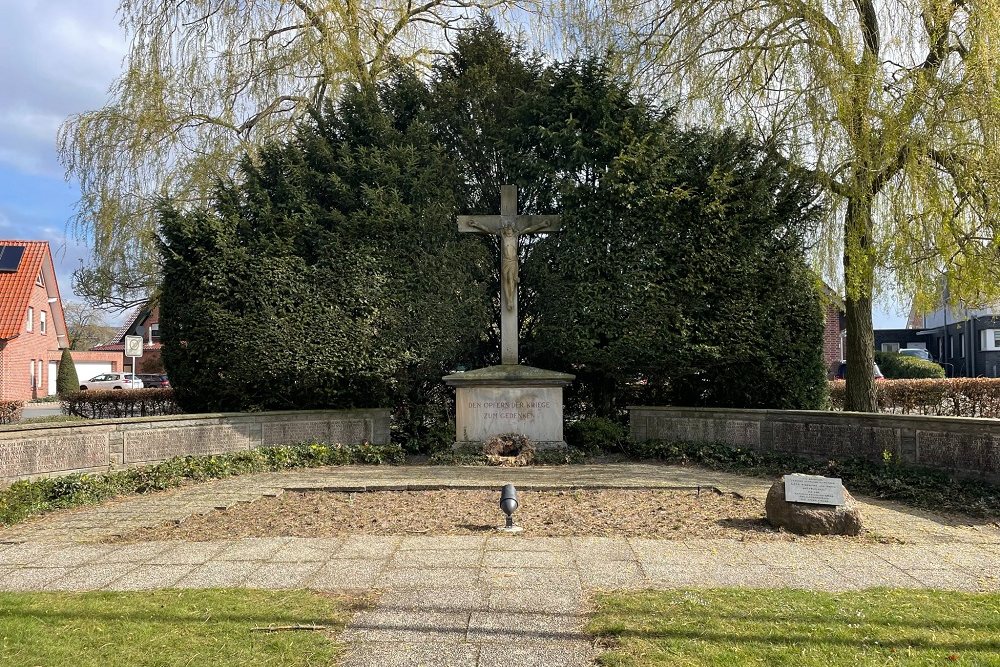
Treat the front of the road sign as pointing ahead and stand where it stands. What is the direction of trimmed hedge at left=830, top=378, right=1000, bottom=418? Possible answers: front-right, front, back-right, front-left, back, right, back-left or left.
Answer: front-left

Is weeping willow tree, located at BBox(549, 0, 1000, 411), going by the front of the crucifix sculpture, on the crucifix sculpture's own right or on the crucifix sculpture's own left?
on the crucifix sculpture's own left

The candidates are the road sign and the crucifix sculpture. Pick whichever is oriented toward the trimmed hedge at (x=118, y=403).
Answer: the road sign

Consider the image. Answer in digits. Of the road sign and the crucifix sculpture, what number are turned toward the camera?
2

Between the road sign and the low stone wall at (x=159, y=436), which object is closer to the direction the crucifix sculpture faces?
the low stone wall

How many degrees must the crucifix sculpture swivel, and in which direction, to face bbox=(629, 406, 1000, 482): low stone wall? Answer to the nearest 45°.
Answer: approximately 45° to its left

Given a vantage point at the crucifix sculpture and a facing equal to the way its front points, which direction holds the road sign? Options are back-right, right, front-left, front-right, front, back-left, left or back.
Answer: back-right

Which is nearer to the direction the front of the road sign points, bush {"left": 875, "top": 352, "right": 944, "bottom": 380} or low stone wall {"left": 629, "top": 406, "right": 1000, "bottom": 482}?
the low stone wall

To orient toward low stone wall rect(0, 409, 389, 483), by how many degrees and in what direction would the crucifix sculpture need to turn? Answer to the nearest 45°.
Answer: approximately 45° to its right

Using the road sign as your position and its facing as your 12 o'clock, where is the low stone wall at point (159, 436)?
The low stone wall is roughly at 12 o'clock from the road sign.

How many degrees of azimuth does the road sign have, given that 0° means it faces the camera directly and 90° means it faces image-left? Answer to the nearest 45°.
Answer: approximately 0°

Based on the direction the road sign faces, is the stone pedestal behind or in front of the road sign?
in front

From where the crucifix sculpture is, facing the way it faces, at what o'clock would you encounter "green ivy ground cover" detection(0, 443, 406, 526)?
The green ivy ground cover is roughly at 2 o'clock from the crucifix sculpture.
